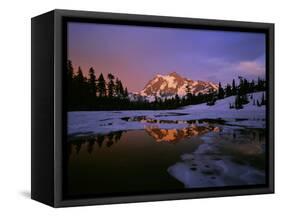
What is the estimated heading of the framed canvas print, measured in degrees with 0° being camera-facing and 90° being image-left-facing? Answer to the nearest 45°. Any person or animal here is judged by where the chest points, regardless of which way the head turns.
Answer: approximately 315°
